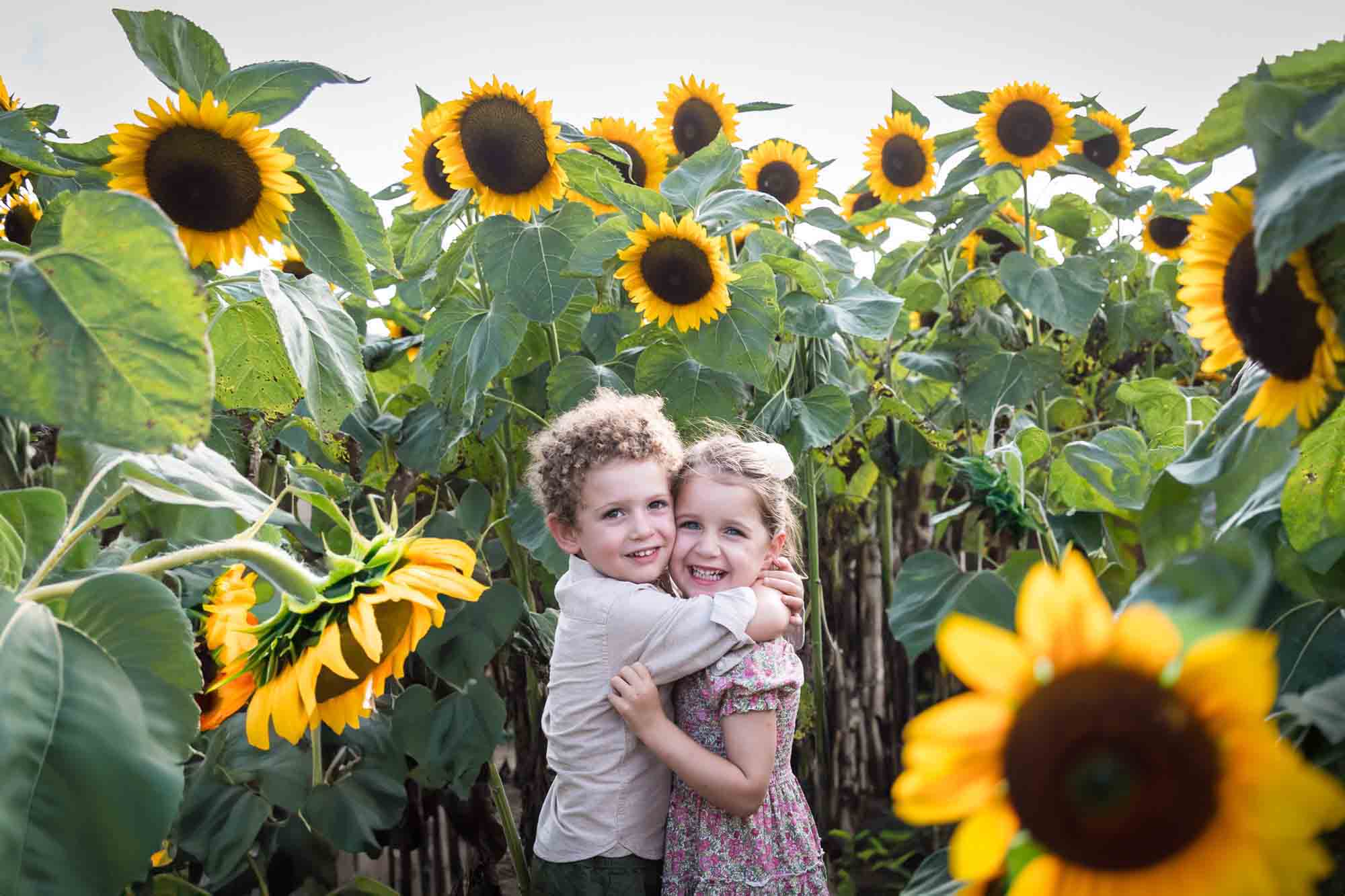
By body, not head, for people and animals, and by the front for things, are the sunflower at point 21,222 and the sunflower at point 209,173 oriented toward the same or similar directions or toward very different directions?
same or similar directions

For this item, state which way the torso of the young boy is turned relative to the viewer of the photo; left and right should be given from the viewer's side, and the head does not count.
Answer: facing to the right of the viewer

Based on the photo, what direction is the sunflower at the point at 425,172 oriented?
toward the camera

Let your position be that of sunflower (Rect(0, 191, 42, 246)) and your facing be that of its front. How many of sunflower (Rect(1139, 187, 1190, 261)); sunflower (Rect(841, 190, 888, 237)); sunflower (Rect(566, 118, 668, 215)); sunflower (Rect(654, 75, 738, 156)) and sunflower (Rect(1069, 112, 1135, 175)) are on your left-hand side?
5

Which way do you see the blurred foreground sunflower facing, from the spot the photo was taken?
facing the viewer

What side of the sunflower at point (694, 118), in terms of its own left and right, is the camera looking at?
front

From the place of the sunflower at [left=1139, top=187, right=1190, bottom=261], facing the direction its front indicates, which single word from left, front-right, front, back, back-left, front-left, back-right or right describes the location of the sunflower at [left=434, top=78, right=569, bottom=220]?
front-right
